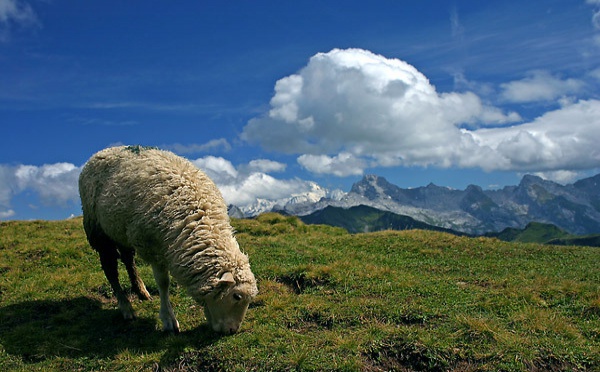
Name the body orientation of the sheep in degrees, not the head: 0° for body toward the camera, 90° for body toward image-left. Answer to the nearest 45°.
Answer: approximately 315°
